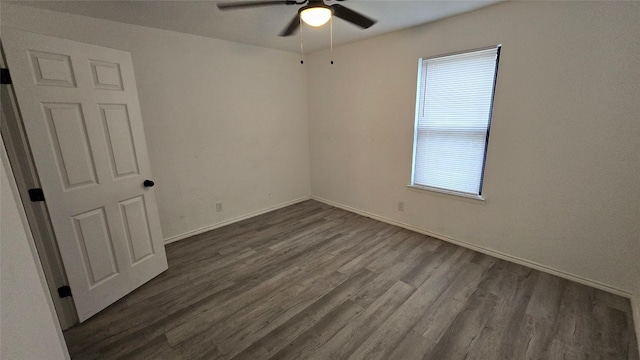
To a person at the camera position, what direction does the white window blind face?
facing the viewer and to the left of the viewer

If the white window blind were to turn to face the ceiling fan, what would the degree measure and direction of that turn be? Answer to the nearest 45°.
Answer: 0° — it already faces it

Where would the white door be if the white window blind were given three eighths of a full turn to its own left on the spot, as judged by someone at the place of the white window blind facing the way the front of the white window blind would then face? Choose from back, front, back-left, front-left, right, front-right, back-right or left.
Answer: back-right
